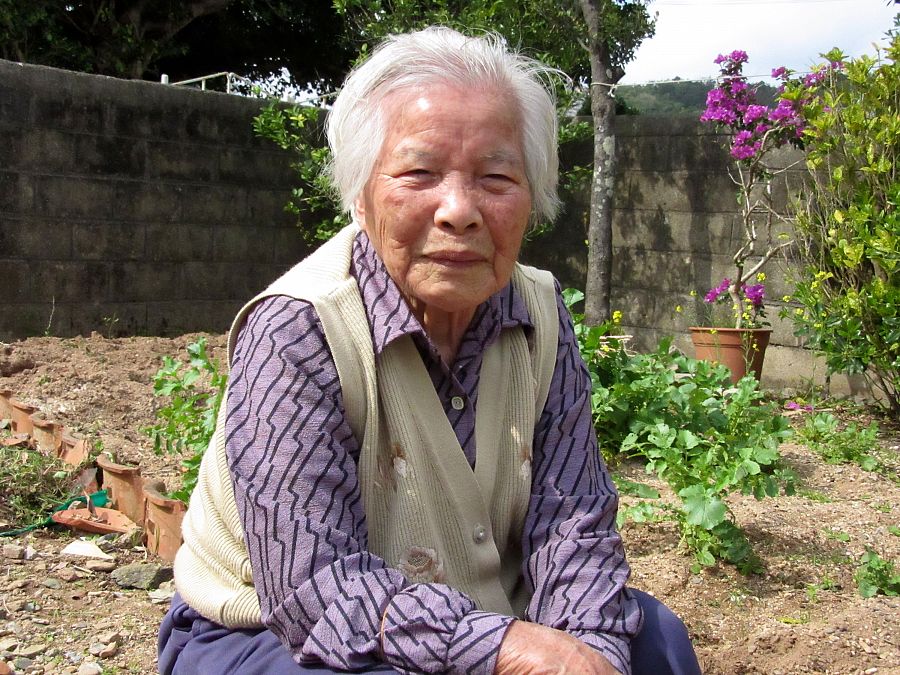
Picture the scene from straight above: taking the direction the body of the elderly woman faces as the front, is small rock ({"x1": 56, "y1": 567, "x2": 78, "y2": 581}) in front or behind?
behind

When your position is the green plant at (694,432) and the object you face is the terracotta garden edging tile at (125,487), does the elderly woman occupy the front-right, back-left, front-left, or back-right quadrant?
front-left

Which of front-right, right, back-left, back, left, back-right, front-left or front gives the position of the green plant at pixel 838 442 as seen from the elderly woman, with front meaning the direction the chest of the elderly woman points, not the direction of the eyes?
left

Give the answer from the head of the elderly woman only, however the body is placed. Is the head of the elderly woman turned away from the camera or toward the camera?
toward the camera

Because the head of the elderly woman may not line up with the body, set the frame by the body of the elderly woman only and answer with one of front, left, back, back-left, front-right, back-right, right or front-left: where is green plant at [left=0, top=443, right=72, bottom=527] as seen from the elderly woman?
back

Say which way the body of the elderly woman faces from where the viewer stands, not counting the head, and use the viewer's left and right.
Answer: facing the viewer and to the right of the viewer

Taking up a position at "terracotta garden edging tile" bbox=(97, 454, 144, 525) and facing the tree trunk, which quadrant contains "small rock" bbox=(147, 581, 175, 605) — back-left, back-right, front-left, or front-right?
back-right

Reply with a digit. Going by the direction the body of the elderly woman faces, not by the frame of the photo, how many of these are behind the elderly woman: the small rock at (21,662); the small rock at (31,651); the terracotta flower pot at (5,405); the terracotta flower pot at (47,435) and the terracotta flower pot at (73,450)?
5

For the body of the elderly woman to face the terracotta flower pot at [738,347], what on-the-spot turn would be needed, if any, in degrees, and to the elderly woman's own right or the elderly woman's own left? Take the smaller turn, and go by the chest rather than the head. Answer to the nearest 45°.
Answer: approximately 90° to the elderly woman's own left

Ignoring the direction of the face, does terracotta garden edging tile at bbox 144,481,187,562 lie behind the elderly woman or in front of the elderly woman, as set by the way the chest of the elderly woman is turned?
behind

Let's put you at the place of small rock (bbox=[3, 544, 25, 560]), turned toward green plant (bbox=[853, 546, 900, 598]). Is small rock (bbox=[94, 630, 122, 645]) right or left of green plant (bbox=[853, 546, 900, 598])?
right
